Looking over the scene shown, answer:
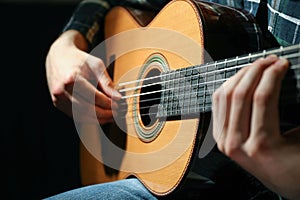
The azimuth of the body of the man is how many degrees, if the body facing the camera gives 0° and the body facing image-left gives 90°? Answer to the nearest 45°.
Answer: approximately 45°
